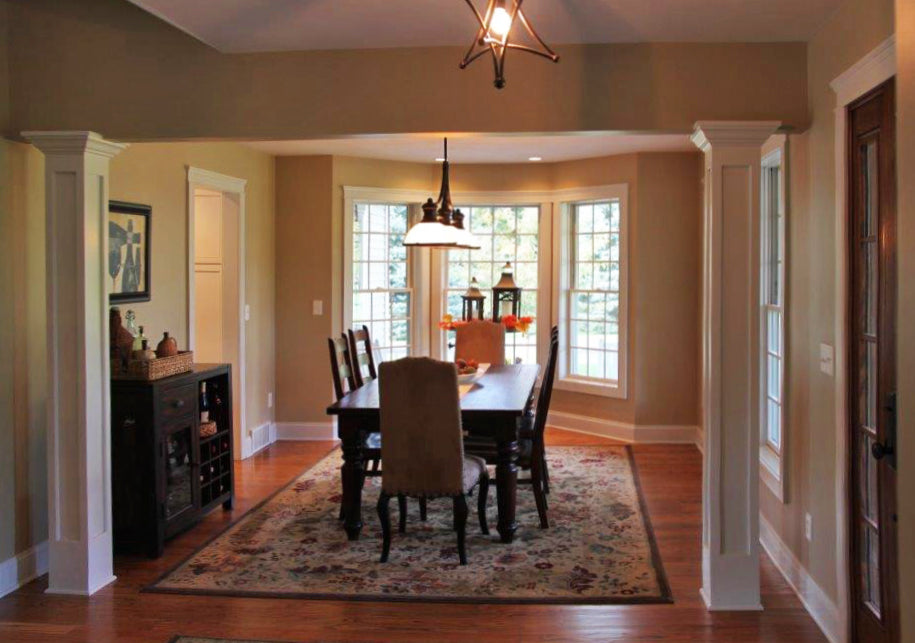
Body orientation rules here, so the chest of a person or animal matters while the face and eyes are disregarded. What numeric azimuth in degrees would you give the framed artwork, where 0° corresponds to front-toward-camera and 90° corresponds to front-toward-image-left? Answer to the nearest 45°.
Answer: approximately 315°

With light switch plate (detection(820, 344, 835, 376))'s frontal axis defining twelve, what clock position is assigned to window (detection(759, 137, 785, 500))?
The window is roughly at 4 o'clock from the light switch plate.

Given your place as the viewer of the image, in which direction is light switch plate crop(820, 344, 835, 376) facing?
facing the viewer and to the left of the viewer

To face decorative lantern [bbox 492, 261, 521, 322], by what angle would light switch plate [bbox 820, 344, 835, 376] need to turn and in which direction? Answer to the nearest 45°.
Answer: approximately 90° to its right

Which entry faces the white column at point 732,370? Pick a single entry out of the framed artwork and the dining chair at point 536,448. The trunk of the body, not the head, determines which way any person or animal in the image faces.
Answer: the framed artwork

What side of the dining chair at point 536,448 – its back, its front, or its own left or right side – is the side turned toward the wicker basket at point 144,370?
front

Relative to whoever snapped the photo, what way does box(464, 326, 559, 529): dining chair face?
facing to the left of the viewer

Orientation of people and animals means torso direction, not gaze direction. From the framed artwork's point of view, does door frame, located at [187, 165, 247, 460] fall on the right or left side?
on its left

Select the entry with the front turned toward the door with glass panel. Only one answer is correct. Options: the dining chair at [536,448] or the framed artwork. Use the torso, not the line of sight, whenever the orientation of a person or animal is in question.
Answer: the framed artwork

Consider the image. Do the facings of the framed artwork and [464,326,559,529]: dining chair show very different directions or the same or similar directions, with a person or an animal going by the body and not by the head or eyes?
very different directions

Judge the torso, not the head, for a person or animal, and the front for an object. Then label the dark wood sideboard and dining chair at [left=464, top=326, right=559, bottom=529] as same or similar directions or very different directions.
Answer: very different directions

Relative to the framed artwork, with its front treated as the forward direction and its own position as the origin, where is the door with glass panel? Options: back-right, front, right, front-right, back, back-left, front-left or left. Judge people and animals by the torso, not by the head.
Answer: front

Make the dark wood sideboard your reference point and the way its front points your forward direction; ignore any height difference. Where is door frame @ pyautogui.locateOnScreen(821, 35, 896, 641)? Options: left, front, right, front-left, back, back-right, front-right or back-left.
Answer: front

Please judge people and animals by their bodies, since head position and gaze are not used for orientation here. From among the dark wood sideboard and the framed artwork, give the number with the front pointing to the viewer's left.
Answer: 0

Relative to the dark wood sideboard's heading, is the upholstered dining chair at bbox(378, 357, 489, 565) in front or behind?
in front
